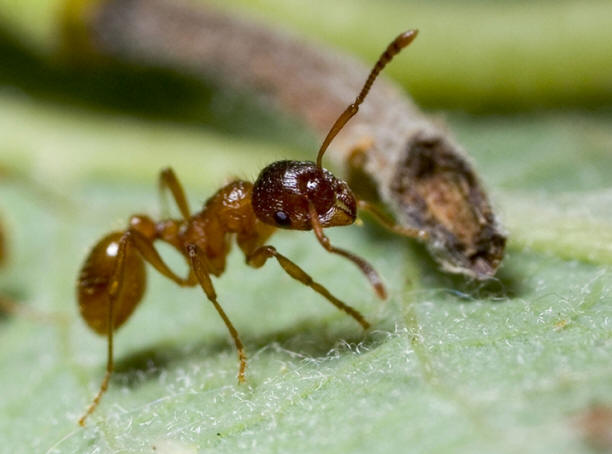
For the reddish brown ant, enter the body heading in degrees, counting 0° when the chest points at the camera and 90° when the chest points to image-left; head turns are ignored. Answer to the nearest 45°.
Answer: approximately 270°
